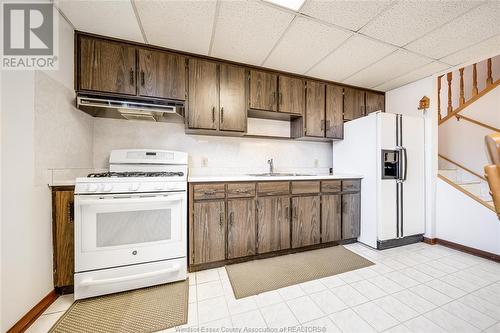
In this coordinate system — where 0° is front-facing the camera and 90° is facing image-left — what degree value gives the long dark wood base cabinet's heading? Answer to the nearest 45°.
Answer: approximately 315°

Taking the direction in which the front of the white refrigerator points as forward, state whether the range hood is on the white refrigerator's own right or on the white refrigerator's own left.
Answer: on the white refrigerator's own right

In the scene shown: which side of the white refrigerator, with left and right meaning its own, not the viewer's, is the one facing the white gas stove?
right

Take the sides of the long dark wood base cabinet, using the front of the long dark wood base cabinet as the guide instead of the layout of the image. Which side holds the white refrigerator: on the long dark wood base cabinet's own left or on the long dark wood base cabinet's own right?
on the long dark wood base cabinet's own left

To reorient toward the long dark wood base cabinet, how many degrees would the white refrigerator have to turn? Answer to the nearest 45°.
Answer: approximately 90° to its right
